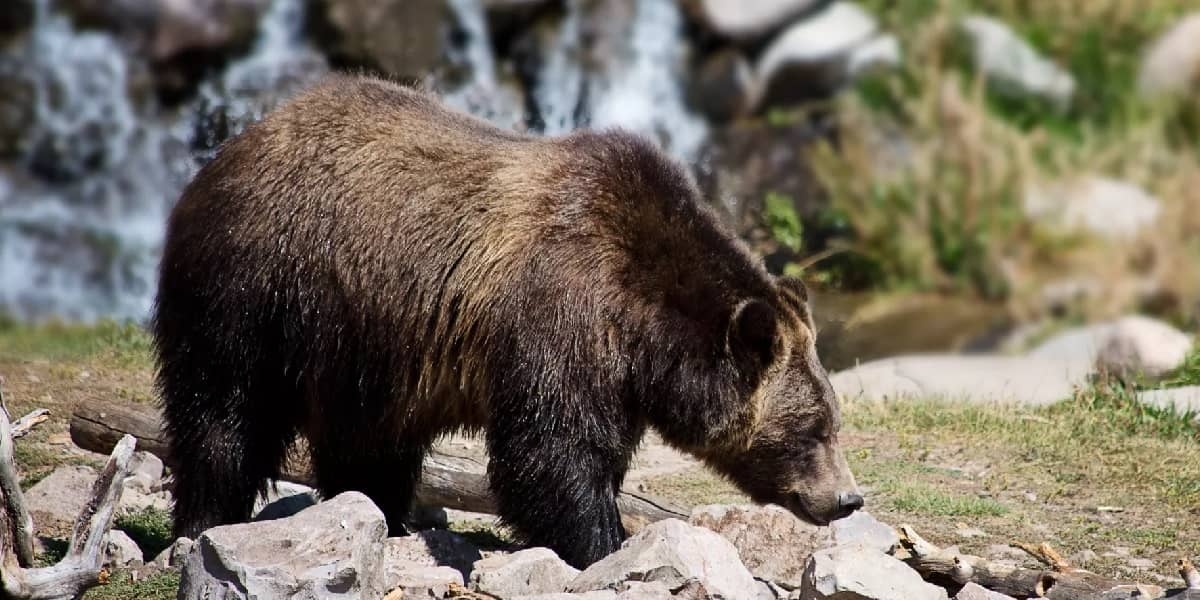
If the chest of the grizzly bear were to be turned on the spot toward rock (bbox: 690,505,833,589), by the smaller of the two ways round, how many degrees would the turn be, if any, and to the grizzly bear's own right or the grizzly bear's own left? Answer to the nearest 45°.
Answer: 0° — it already faces it

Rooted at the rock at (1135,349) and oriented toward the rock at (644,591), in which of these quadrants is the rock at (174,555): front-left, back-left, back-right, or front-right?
front-right

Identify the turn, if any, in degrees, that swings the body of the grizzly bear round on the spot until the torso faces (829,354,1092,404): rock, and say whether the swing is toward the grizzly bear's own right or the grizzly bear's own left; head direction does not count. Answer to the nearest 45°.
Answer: approximately 45° to the grizzly bear's own left

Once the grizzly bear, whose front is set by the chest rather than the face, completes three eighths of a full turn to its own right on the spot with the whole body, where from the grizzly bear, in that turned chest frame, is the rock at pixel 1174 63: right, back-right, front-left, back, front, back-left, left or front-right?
back

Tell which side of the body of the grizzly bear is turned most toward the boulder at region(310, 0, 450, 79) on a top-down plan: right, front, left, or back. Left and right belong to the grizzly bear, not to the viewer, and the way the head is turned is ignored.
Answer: left

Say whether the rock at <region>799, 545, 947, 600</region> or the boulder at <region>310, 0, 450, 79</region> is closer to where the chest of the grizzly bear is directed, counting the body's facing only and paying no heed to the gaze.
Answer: the rock

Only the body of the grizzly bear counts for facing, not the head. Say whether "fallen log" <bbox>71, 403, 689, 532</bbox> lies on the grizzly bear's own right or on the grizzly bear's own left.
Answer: on the grizzly bear's own left

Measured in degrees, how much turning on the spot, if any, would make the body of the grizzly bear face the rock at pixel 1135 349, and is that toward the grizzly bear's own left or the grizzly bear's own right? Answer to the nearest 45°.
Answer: approximately 45° to the grizzly bear's own left

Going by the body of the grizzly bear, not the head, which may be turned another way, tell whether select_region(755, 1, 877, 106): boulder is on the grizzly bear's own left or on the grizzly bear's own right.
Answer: on the grizzly bear's own left

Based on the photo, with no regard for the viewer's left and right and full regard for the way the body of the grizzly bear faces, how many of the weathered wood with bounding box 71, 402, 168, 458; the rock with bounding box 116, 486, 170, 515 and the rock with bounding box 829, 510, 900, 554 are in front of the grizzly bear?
1

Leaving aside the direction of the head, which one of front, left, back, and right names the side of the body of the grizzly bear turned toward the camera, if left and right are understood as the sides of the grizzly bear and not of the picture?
right

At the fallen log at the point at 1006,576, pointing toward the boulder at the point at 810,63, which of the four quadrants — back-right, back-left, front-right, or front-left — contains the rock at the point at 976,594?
back-left

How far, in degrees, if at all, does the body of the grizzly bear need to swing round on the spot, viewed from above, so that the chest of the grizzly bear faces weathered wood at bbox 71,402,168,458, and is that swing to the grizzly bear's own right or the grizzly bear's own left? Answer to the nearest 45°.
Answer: approximately 135° to the grizzly bear's own left

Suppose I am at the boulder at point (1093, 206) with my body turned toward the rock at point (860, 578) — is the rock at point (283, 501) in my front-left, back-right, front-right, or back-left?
front-right
